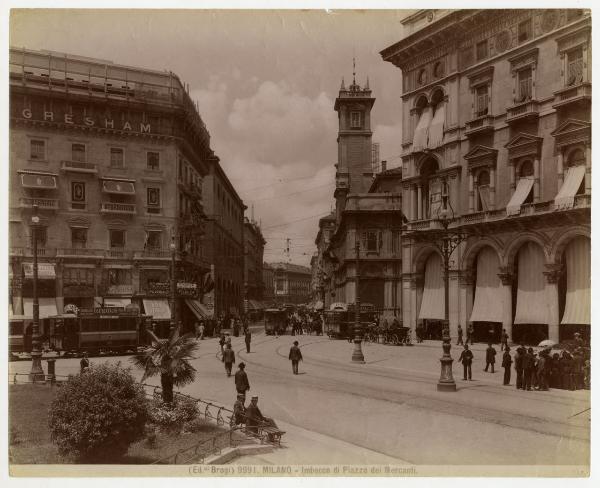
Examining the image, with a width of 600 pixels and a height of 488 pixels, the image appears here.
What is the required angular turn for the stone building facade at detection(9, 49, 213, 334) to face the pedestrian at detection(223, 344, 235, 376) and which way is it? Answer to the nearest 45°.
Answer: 0° — it already faces them

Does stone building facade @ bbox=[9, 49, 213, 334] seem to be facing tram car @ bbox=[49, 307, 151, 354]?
yes
